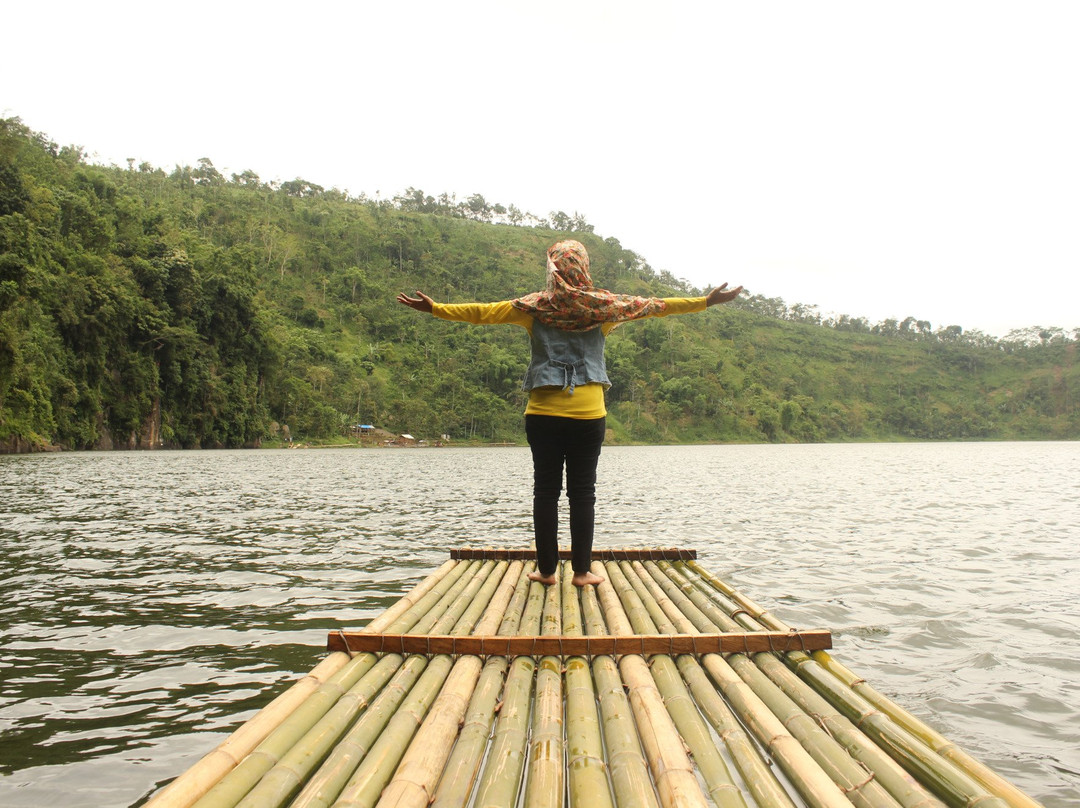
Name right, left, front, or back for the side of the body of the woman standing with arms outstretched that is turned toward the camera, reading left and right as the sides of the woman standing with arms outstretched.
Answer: back
